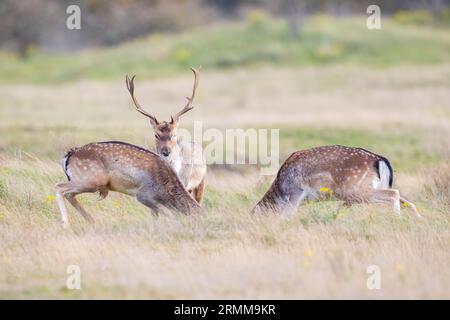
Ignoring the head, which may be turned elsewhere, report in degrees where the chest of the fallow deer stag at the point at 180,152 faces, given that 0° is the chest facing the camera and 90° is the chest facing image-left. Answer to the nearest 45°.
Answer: approximately 45°

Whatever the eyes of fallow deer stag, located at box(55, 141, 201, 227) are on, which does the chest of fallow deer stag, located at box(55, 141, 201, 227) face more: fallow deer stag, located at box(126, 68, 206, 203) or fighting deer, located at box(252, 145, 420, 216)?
the fighting deer

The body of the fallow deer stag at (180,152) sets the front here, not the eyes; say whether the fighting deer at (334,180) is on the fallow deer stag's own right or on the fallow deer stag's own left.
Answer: on the fallow deer stag's own left

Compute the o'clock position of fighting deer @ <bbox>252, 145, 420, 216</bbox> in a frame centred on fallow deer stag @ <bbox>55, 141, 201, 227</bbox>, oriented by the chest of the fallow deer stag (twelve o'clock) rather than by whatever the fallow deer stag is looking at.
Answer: The fighting deer is roughly at 12 o'clock from the fallow deer stag.

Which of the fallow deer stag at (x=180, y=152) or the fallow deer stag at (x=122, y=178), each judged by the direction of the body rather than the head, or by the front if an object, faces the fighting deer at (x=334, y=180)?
the fallow deer stag at (x=122, y=178)

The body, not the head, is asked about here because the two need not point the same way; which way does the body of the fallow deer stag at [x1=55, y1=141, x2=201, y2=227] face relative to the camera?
to the viewer's right

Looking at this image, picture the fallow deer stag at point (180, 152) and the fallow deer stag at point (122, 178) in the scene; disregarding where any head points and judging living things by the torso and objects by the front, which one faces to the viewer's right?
the fallow deer stag at point (122, 178)

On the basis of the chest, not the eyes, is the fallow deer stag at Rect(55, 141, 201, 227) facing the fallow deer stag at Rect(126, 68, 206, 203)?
no

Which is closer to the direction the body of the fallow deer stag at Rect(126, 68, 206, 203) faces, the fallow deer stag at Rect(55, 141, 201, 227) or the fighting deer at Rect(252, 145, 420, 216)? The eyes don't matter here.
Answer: the fallow deer stag

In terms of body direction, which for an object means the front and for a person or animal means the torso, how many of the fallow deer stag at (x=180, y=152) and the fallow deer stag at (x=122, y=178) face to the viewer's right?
1

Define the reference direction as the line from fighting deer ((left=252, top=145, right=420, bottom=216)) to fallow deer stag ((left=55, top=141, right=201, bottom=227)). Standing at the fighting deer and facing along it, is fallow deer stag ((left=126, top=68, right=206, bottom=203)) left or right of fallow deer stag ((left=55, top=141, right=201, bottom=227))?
right

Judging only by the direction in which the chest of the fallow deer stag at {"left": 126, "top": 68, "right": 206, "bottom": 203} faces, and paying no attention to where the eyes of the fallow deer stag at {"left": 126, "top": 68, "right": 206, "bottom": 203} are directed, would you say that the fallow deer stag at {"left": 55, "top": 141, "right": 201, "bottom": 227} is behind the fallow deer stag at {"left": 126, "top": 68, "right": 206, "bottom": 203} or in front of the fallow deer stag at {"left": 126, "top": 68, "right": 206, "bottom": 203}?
in front
